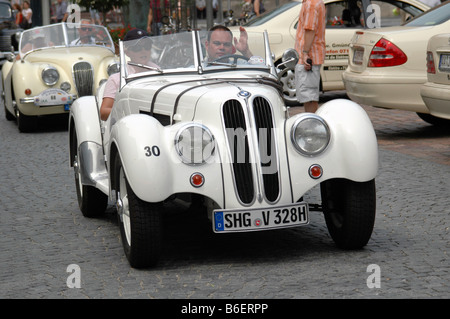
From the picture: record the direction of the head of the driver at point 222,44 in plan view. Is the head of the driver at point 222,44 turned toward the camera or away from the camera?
toward the camera

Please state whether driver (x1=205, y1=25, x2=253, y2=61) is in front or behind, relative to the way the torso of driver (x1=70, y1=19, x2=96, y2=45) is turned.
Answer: in front

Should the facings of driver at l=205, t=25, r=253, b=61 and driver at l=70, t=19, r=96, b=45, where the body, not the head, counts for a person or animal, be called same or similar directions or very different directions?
same or similar directions

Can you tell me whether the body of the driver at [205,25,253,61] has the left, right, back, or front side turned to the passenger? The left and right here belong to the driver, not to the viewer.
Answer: right

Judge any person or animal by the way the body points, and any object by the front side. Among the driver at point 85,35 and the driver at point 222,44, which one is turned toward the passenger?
the driver at point 85,35

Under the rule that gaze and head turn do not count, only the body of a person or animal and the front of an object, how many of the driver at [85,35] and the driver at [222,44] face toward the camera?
2

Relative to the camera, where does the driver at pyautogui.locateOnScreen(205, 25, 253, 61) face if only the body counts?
toward the camera

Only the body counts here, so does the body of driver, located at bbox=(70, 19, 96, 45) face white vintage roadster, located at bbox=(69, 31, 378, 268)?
yes

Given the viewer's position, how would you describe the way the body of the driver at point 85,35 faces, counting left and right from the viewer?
facing the viewer
